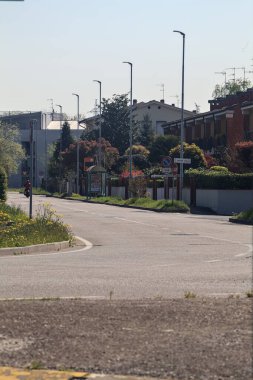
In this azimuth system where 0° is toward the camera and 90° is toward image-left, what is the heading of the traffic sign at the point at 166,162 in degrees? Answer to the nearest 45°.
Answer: approximately 0°

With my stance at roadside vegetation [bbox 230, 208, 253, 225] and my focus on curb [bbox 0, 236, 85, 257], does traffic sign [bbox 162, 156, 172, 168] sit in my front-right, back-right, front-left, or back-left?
back-right

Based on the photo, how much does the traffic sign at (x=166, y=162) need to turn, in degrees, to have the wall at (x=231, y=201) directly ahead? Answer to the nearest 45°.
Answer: approximately 90° to its left

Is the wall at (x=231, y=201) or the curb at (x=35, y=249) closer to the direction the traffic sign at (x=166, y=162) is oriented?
the curb

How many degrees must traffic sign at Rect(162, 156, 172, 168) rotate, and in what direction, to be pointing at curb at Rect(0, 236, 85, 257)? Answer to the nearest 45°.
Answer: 0° — it already faces it

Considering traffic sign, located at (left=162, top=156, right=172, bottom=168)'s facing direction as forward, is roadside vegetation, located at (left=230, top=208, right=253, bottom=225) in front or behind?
in front

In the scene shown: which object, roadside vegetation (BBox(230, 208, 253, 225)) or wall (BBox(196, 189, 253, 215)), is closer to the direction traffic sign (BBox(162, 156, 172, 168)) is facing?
the roadside vegetation
